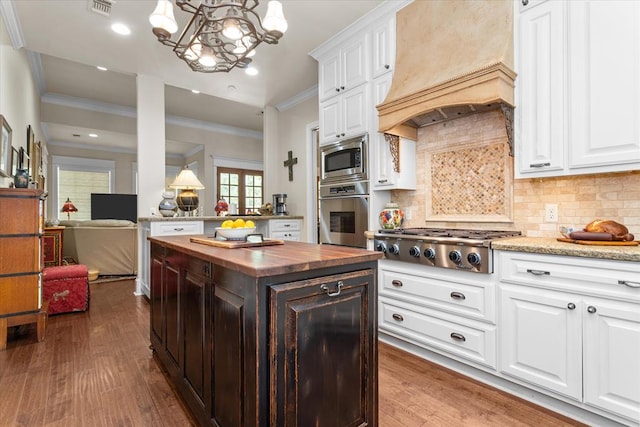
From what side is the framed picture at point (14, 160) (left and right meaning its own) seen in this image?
right

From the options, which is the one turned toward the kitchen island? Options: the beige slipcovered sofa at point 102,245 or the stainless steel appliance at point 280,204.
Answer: the stainless steel appliance

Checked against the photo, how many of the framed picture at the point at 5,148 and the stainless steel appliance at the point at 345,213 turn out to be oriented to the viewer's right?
1

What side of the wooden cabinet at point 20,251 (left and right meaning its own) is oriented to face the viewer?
right

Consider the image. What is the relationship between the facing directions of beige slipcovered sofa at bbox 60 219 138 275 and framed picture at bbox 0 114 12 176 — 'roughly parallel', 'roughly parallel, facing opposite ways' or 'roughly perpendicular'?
roughly perpendicular

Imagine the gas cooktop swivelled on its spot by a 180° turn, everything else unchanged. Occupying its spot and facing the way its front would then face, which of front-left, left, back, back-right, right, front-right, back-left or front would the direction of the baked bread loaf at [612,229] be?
front-right

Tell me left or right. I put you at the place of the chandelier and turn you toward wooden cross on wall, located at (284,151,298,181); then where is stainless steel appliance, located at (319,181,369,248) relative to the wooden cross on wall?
right

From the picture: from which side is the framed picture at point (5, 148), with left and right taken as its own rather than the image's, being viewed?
right

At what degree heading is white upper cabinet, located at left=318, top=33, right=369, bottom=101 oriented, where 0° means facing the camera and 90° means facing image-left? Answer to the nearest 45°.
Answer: approximately 45°
